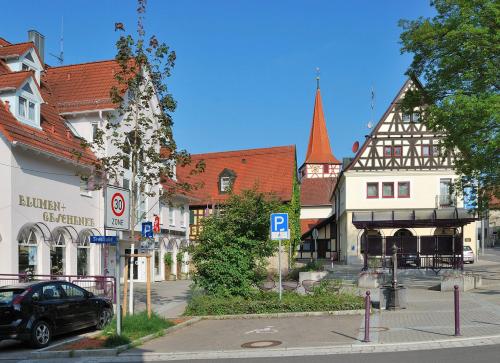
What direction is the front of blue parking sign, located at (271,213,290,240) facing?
toward the camera

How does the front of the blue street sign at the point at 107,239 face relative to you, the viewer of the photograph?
facing the viewer

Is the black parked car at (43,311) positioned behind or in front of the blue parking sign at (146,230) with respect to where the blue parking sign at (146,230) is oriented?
in front

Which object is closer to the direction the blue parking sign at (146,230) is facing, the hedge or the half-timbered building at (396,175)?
the hedge

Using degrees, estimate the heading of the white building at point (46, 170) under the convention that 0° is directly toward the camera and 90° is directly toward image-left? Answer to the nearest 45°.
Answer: approximately 315°

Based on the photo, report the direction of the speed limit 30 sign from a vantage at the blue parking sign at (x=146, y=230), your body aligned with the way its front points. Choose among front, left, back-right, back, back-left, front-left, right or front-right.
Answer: front

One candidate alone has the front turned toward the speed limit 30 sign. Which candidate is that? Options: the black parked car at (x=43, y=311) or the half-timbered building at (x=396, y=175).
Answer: the half-timbered building

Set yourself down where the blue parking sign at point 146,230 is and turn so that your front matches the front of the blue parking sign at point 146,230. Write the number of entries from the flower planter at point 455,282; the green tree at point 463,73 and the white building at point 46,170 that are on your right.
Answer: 1

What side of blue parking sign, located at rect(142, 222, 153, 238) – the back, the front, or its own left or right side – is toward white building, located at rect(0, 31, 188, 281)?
right
